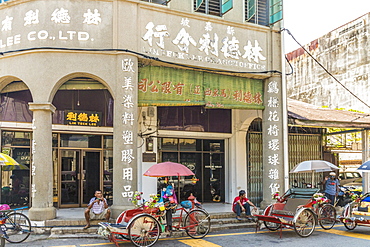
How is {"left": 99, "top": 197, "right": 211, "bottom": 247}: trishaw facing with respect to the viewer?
to the viewer's left

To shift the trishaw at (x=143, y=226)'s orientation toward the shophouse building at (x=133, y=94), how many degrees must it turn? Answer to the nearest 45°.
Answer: approximately 90° to its right

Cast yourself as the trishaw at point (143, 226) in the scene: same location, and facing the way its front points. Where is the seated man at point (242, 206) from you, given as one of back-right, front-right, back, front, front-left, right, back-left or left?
back-right

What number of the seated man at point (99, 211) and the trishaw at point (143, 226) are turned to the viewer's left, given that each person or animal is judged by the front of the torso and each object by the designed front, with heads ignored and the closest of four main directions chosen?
1

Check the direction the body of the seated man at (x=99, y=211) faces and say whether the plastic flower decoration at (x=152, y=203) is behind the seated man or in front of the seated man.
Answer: in front

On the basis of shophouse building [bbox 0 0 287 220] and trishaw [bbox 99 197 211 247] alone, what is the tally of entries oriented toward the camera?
1

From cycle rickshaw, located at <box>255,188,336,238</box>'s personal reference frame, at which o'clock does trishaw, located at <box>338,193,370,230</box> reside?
The trishaw is roughly at 7 o'clock from the cycle rickshaw.
